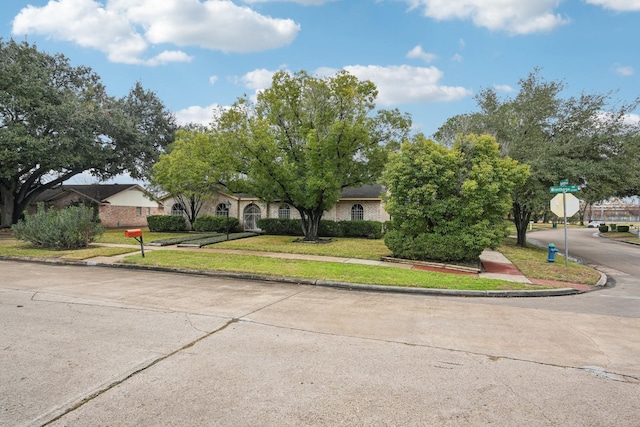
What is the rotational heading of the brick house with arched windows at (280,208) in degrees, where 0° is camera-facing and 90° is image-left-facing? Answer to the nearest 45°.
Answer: approximately 0°

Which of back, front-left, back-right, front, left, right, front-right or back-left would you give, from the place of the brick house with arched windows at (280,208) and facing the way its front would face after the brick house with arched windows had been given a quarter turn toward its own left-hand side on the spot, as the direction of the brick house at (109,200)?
back-left

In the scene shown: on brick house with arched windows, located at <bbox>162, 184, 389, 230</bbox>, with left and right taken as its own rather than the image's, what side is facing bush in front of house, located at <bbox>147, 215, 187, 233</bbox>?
right

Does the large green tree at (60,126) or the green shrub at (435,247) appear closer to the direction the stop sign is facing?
the large green tree

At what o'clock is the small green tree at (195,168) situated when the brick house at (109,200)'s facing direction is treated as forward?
The small green tree is roughly at 10 o'clock from the brick house.

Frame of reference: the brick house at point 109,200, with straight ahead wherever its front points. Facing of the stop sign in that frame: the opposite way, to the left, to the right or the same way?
the opposite way

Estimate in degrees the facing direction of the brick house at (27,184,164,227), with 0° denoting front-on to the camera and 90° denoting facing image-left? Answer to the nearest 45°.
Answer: approximately 45°

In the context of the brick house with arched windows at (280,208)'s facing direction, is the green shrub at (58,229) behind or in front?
in front

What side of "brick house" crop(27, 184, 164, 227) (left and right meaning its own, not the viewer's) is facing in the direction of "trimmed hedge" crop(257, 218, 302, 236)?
left

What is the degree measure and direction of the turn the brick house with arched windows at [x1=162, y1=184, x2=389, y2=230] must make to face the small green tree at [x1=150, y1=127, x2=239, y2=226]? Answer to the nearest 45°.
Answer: approximately 45° to its right

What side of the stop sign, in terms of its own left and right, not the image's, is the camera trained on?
back
